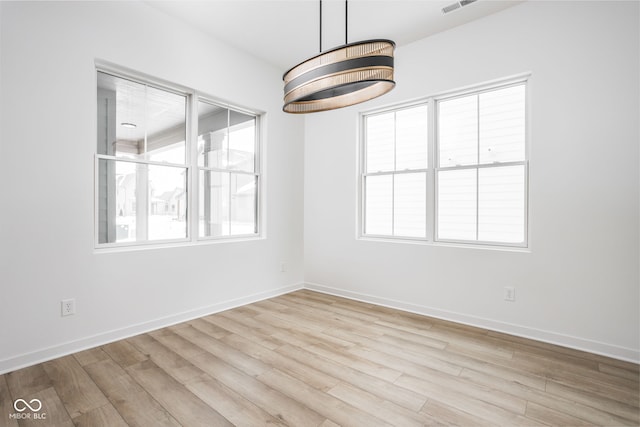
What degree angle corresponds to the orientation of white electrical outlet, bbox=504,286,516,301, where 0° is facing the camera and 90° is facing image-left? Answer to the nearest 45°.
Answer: approximately 0°

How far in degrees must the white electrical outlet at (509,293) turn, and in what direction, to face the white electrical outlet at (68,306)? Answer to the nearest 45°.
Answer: approximately 45° to its right

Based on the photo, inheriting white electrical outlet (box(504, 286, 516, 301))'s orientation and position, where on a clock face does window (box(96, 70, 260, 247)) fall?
The window is roughly at 2 o'clock from the white electrical outlet.

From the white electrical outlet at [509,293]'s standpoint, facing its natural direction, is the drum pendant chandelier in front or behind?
in front

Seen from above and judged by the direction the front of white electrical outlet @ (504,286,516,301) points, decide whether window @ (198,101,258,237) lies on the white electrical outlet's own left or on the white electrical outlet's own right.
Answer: on the white electrical outlet's own right
